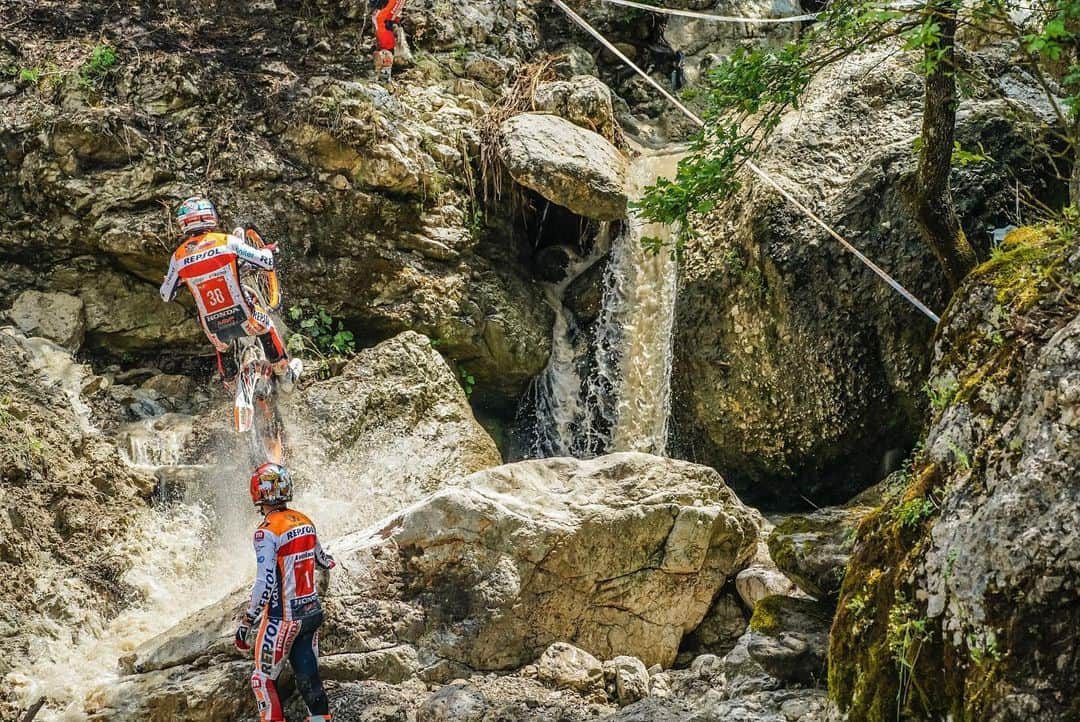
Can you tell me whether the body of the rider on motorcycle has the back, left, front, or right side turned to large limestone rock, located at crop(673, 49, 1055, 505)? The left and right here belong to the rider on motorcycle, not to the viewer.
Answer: right

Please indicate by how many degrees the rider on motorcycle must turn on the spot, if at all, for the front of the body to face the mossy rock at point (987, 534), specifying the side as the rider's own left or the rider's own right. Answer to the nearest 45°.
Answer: approximately 135° to the rider's own right

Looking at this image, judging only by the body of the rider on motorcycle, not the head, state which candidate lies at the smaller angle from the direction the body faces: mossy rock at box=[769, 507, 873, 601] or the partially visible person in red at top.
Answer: the partially visible person in red at top

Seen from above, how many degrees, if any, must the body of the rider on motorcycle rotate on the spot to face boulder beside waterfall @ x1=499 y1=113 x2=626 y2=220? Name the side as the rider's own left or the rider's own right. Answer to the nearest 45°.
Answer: approximately 45° to the rider's own right

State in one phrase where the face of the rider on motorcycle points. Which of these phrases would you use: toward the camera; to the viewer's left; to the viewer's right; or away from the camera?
away from the camera

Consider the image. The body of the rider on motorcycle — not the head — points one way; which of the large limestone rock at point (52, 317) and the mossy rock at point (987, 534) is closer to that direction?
the large limestone rock

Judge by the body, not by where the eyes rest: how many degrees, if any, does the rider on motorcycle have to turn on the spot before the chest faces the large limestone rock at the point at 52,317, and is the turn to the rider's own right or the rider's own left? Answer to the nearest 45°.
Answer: approximately 45° to the rider's own left

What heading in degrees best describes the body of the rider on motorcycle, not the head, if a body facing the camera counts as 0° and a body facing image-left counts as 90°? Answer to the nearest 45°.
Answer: approximately 180°

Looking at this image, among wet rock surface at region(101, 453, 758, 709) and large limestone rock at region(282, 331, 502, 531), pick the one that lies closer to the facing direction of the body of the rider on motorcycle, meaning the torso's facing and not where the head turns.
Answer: the large limestone rock
